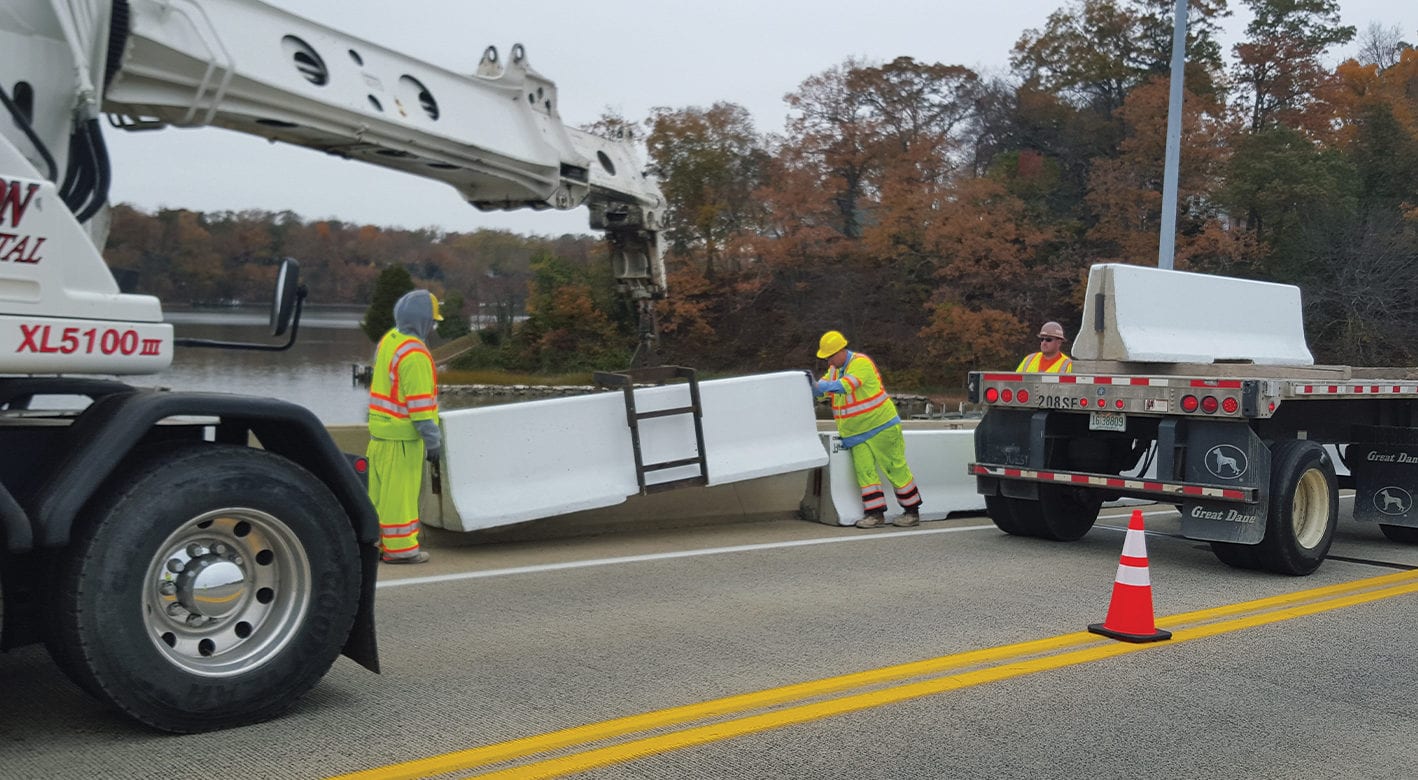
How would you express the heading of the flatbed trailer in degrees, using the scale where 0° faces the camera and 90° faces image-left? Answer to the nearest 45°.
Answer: approximately 225°

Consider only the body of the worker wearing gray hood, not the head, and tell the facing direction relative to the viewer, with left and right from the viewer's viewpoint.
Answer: facing away from the viewer and to the right of the viewer

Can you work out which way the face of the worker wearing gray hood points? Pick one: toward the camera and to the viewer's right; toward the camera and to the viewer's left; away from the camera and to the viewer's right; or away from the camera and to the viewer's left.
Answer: away from the camera and to the viewer's right

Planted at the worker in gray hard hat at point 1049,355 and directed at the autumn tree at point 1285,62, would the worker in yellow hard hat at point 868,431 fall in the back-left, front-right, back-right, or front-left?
back-left

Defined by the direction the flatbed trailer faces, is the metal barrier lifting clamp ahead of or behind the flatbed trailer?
behind
